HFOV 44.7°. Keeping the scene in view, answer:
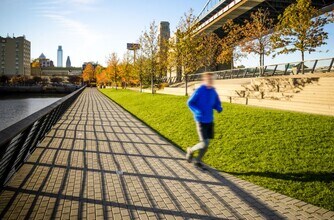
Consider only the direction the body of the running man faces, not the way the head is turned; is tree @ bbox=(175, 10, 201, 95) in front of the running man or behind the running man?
behind

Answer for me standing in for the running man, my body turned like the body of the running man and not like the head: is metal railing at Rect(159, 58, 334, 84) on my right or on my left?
on my left

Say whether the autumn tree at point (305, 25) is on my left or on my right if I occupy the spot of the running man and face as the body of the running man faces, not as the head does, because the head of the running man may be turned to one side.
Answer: on my left

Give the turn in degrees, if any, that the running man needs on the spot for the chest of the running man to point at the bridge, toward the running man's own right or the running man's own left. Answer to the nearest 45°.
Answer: approximately 135° to the running man's own left
